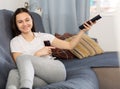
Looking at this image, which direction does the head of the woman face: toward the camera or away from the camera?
toward the camera

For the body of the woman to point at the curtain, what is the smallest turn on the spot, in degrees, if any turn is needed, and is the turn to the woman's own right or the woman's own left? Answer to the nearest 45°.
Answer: approximately 180°

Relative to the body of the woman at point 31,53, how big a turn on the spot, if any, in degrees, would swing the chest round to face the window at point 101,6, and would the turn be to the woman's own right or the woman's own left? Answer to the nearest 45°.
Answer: approximately 135° to the woman's own left

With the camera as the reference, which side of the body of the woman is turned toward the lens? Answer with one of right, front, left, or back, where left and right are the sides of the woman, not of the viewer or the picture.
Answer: front

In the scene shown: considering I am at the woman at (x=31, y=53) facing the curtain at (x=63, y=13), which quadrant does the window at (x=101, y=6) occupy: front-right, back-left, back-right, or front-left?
front-right
